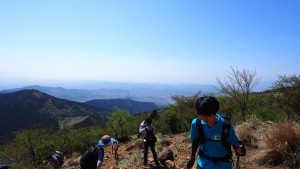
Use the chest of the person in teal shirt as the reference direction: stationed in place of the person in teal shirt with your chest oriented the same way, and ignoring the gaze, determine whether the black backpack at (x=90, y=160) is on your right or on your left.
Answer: on your right

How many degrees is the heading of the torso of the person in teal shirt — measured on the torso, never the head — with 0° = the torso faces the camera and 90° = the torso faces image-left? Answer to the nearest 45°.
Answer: approximately 0°

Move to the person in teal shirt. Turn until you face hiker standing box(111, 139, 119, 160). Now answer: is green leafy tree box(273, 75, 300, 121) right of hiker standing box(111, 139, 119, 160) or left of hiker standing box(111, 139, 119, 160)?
right
